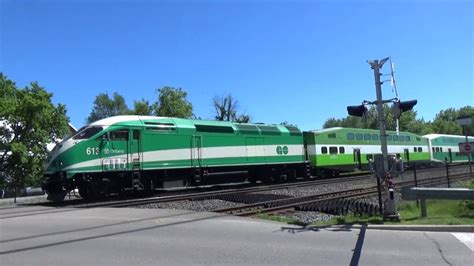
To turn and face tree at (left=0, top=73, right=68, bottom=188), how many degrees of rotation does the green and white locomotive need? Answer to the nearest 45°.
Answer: approximately 90° to its right

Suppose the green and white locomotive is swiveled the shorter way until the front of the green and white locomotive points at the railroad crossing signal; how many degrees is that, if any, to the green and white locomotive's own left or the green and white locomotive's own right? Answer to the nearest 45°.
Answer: approximately 90° to the green and white locomotive's own left

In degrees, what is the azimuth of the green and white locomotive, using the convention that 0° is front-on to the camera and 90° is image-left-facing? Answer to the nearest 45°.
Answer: approximately 45°

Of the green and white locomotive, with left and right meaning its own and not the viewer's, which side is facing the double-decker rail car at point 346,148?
back

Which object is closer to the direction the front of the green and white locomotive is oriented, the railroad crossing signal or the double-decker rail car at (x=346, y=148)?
the railroad crossing signal
